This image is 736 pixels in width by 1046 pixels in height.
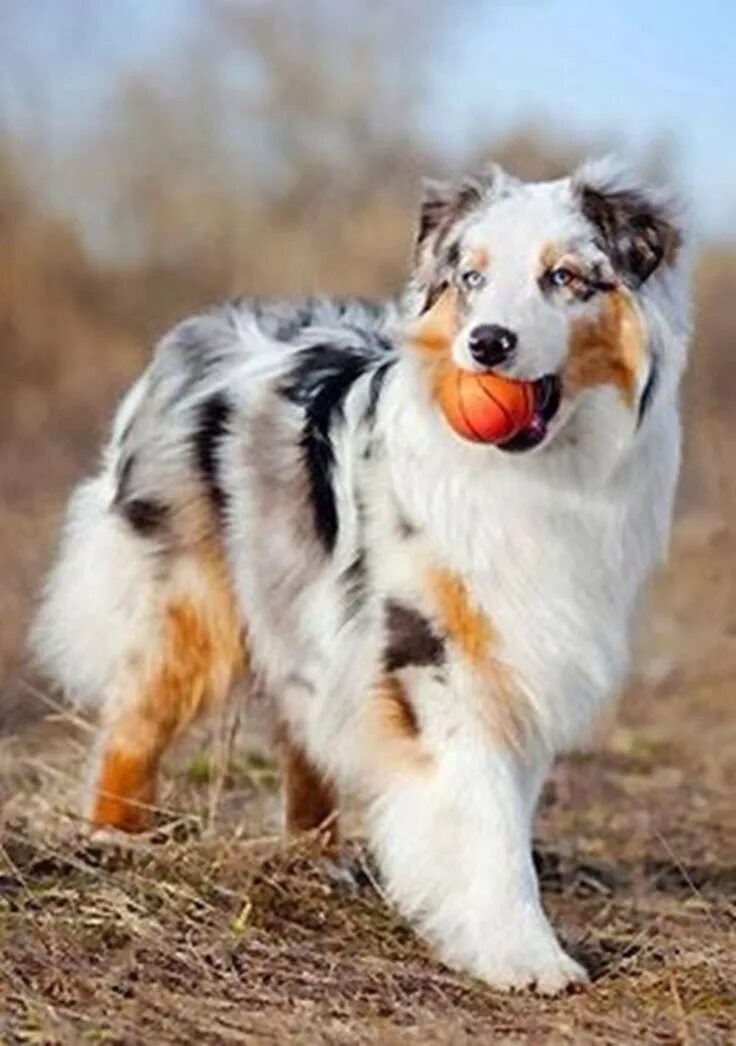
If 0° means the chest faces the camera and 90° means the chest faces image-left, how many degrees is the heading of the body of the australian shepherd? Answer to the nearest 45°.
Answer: approximately 315°
